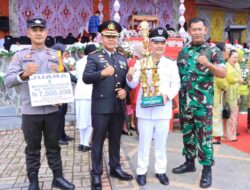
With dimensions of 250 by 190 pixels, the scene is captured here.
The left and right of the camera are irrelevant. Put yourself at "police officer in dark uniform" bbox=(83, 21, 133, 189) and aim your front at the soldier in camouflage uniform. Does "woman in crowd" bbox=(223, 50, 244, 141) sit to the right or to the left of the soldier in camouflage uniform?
left

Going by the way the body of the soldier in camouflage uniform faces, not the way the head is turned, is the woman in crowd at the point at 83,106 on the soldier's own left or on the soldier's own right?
on the soldier's own right

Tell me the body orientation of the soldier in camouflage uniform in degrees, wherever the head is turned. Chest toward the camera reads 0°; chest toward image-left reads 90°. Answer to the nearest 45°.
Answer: approximately 0°

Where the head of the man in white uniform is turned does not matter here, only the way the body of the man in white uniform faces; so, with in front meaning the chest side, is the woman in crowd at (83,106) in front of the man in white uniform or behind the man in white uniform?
behind

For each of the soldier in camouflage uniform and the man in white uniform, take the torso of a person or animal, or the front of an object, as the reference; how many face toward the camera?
2

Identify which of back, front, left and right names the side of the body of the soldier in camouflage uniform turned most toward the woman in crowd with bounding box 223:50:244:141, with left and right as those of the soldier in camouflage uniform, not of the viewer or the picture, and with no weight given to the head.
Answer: back

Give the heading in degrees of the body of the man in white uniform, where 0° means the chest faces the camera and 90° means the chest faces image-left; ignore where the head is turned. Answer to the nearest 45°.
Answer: approximately 0°

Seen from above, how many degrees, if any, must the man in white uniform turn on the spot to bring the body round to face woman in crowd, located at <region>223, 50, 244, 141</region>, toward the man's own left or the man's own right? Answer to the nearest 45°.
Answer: approximately 135° to the man's own left

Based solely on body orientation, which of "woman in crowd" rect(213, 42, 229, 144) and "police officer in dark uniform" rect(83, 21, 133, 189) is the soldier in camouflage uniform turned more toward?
the police officer in dark uniform
